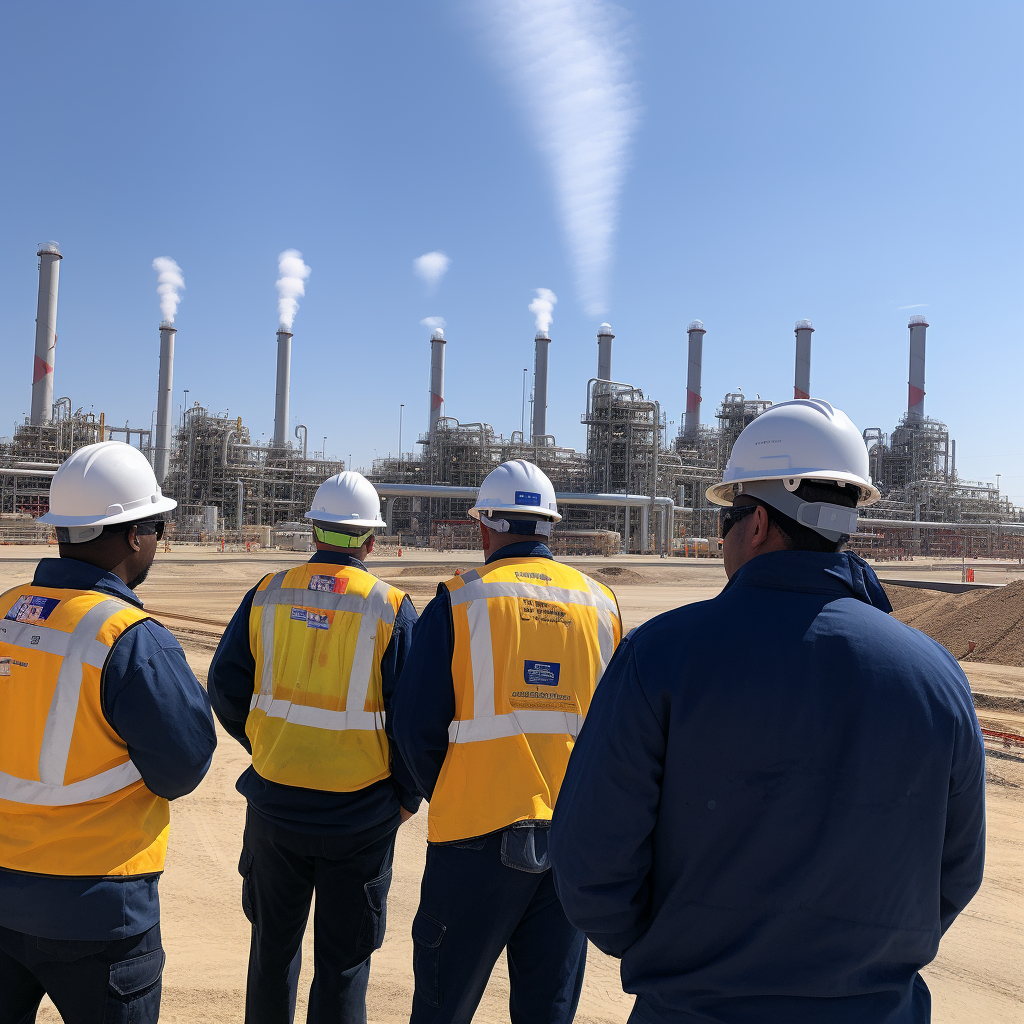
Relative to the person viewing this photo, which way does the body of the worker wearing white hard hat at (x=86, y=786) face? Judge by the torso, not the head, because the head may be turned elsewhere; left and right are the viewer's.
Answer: facing away from the viewer and to the right of the viewer

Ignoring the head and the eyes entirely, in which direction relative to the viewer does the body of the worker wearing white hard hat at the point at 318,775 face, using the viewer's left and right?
facing away from the viewer

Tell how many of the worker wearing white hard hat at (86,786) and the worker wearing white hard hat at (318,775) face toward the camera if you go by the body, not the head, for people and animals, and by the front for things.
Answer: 0

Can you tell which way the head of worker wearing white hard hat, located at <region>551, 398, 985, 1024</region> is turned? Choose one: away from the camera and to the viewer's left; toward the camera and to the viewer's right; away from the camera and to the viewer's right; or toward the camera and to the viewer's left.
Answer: away from the camera and to the viewer's left

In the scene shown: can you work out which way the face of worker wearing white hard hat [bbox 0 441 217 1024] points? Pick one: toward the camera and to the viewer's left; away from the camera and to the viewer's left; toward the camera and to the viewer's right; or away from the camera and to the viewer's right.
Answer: away from the camera and to the viewer's right

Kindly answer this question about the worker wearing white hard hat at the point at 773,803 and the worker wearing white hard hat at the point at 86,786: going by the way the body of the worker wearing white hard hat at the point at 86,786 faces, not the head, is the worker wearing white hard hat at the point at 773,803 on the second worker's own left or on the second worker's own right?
on the second worker's own right
